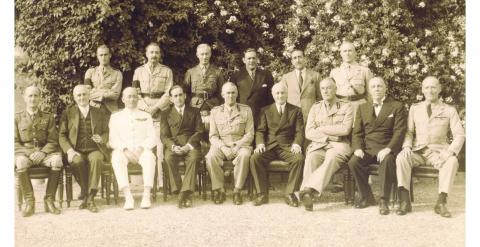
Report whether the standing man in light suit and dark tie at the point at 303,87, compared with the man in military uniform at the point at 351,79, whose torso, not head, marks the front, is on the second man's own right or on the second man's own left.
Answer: on the second man's own right

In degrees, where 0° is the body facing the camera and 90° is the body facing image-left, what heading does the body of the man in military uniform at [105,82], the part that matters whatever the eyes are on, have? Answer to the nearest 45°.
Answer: approximately 0°

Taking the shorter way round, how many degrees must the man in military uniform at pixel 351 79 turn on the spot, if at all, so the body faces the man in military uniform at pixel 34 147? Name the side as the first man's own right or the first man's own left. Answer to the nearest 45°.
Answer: approximately 90° to the first man's own right

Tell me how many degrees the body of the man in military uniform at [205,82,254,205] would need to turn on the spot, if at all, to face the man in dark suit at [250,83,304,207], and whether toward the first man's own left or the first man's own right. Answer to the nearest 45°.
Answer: approximately 90° to the first man's own left

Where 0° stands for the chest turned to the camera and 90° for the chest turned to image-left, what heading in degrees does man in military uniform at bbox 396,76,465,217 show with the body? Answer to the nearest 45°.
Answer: approximately 0°

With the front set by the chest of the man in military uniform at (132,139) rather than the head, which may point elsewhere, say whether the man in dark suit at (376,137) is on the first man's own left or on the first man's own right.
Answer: on the first man's own left

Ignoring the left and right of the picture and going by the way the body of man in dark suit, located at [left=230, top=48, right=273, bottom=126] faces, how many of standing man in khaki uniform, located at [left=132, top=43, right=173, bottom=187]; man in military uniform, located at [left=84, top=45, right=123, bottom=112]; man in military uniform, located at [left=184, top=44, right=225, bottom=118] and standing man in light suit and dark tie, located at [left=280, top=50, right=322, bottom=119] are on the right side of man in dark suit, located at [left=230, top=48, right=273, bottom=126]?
3

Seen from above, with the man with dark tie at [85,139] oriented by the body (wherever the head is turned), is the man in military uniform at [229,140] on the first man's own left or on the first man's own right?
on the first man's own left

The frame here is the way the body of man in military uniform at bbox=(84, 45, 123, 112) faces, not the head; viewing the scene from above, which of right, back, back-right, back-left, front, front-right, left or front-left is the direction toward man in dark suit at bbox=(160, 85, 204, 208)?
front-left
